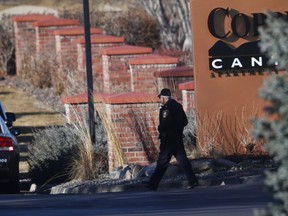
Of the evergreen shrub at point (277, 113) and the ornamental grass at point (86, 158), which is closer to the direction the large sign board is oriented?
the evergreen shrub

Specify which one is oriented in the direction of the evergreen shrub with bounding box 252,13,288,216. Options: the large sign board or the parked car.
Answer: the large sign board

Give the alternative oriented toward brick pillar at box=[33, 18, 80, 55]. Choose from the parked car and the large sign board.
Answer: the parked car

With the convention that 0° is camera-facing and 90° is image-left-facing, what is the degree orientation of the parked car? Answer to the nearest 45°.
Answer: approximately 180°

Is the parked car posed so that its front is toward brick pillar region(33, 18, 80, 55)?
yes

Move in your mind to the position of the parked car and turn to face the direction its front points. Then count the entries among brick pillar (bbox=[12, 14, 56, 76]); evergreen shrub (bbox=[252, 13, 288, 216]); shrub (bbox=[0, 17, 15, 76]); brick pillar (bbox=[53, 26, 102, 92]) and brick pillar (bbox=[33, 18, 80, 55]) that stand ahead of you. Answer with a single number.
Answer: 4

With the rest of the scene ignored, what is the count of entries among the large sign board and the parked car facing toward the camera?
1

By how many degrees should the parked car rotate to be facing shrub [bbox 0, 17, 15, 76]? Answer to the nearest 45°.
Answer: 0° — it already faces it

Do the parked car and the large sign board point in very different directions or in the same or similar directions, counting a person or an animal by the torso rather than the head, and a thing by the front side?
very different directions
